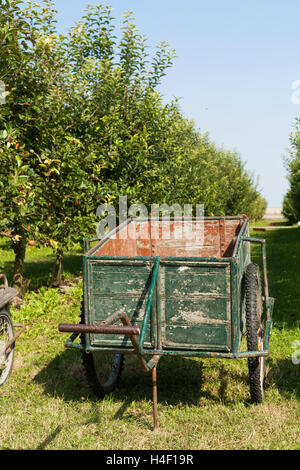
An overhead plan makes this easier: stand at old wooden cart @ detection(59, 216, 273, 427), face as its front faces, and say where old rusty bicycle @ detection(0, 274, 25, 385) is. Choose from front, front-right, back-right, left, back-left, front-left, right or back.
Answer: back-right

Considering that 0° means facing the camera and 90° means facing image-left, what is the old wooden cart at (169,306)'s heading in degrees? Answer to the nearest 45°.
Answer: approximately 0°
